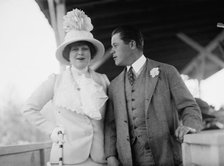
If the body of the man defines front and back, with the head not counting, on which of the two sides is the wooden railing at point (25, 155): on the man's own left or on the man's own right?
on the man's own right

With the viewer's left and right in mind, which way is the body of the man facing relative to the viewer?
facing the viewer and to the left of the viewer

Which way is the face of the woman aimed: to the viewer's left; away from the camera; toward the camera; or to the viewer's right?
toward the camera

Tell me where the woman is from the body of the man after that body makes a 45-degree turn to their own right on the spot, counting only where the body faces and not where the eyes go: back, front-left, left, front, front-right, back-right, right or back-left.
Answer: front

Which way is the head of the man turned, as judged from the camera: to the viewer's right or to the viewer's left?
to the viewer's left
